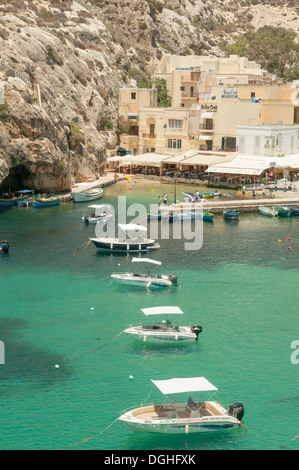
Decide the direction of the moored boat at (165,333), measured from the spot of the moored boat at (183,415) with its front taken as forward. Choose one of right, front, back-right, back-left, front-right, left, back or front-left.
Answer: right

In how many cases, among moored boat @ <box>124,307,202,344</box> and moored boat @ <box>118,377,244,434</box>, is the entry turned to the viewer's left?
2

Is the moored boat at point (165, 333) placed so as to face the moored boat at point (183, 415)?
no

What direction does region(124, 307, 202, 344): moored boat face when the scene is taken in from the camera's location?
facing to the left of the viewer

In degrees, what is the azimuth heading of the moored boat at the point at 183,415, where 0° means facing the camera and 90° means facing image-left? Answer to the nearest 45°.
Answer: approximately 90°

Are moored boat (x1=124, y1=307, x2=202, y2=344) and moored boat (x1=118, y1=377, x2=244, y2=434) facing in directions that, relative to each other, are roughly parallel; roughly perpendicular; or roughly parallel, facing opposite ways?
roughly parallel
